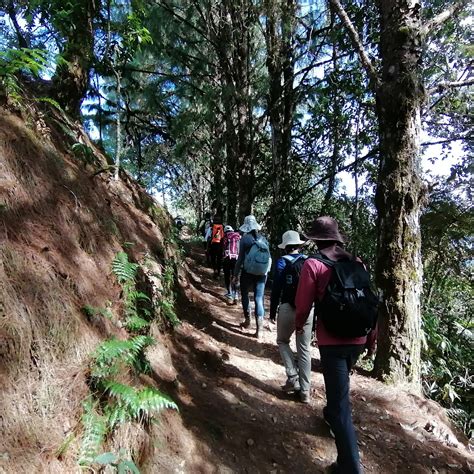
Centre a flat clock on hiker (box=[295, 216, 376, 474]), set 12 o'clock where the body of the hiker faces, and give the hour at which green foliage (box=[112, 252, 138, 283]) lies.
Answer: The green foliage is roughly at 11 o'clock from the hiker.

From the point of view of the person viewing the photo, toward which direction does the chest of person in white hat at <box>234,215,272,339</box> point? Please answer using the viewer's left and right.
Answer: facing away from the viewer and to the left of the viewer

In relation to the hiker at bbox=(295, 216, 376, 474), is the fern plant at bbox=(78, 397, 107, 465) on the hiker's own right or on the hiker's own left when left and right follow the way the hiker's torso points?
on the hiker's own left

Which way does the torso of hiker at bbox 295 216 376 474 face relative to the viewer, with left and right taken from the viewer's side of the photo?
facing away from the viewer and to the left of the viewer

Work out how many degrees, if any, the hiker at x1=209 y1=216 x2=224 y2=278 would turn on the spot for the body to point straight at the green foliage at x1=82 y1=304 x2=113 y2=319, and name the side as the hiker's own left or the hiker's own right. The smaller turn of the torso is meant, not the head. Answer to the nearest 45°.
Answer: approximately 180°

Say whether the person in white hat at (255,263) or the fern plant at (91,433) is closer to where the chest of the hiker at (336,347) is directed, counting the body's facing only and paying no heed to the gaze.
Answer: the person in white hat

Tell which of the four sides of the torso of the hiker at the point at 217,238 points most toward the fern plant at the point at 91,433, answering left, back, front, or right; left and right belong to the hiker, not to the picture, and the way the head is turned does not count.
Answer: back

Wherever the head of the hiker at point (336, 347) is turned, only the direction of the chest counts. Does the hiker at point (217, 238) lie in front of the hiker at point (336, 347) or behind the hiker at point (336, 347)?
in front

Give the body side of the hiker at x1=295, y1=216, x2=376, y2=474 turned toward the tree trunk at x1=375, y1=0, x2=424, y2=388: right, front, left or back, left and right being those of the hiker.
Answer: right

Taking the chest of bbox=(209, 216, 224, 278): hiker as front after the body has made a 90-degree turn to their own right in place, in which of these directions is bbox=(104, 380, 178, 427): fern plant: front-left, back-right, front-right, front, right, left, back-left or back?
right

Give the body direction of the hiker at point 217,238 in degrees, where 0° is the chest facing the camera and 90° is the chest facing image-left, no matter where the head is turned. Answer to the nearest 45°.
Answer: approximately 180°

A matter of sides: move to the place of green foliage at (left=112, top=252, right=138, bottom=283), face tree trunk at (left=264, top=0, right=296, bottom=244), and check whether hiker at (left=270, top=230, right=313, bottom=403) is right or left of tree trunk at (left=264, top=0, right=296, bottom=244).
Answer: right
